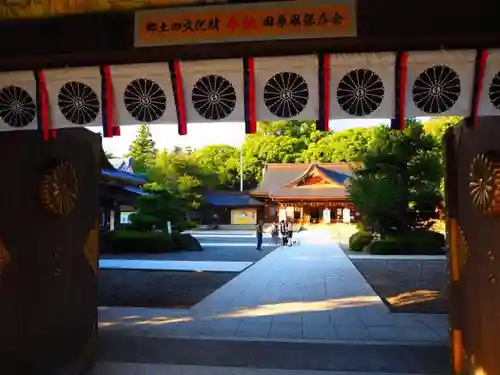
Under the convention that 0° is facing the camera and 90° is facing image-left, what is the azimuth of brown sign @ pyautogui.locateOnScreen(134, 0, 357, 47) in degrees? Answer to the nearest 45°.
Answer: approximately 0°

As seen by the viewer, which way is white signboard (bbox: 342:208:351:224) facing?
toward the camera

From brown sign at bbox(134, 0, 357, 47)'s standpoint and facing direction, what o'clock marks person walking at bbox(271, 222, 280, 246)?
The person walking is roughly at 6 o'clock from the brown sign.

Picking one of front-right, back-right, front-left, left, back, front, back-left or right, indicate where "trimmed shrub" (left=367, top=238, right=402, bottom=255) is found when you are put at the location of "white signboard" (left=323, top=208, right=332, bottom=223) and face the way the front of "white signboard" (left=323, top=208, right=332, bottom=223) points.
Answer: front

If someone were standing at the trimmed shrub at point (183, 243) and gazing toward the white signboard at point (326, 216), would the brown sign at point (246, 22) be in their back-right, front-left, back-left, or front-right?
back-right

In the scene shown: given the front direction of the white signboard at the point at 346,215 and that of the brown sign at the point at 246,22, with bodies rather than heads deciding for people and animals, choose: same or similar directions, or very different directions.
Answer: same or similar directions

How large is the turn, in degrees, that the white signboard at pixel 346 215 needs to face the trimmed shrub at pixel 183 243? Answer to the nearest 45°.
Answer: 0° — it already faces it

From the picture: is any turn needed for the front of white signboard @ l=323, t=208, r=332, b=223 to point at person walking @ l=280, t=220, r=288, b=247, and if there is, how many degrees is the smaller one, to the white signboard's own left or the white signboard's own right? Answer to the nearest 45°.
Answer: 0° — it already faces them

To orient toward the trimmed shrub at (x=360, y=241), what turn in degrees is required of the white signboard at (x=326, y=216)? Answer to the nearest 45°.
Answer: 0° — it already faces it

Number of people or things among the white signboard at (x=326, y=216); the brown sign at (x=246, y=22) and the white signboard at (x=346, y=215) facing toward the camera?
3

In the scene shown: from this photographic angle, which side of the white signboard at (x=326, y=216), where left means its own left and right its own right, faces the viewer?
front

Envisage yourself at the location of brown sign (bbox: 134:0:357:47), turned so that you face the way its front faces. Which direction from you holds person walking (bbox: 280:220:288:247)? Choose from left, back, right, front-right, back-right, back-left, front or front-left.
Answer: back

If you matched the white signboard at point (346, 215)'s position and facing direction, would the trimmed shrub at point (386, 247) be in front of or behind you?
in front

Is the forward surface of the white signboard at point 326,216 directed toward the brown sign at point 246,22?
yes
